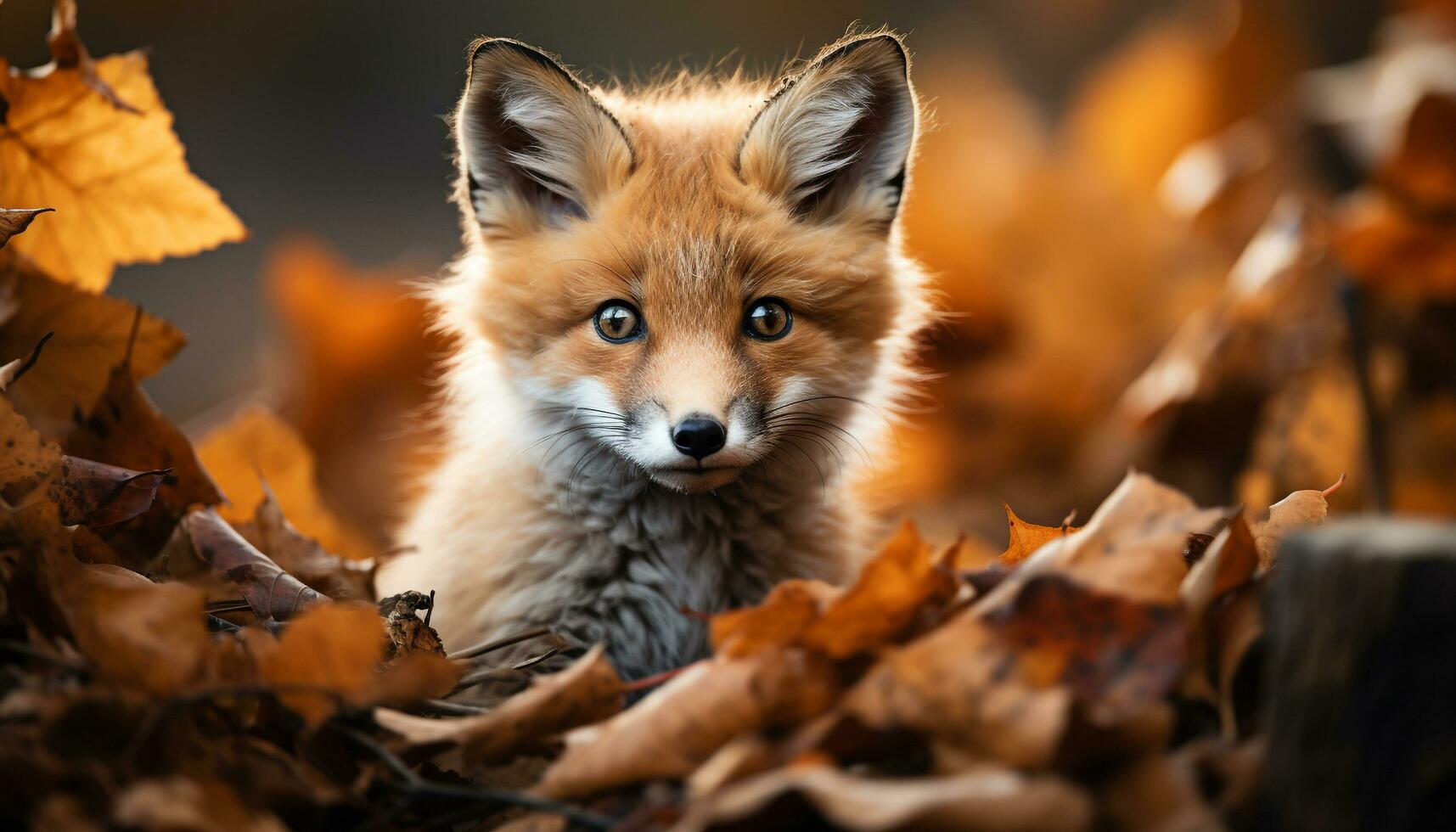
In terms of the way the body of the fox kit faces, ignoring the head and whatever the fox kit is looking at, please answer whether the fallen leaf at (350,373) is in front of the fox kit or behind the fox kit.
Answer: behind

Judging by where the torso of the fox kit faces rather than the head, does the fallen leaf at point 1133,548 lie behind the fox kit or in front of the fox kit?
in front

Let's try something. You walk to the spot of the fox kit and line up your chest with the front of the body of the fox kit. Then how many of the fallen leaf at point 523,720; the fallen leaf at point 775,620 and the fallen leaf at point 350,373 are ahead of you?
2

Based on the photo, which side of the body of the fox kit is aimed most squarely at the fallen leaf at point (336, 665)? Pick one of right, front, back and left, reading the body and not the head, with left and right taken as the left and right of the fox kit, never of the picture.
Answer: front

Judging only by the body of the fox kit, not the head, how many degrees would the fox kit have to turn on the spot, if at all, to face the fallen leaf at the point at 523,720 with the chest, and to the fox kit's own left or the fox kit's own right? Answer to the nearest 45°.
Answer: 0° — it already faces it

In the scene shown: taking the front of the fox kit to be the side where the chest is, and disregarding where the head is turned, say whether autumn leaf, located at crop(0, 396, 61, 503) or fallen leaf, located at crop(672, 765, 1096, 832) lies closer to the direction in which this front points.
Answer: the fallen leaf

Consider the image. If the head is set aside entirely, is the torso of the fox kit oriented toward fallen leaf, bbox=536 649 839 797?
yes

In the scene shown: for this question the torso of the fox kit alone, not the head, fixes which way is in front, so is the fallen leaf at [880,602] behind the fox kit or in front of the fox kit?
in front

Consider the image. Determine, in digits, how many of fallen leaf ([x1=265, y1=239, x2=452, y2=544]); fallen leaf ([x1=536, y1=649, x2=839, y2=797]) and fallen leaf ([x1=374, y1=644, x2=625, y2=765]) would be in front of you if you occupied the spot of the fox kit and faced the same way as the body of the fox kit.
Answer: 2

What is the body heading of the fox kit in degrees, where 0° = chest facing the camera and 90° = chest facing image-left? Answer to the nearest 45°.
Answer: approximately 0°

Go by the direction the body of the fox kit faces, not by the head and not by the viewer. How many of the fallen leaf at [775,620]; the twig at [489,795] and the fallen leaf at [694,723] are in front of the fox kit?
3

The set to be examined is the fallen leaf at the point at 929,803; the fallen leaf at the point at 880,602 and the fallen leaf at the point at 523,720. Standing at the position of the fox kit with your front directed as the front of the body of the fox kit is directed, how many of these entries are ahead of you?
3

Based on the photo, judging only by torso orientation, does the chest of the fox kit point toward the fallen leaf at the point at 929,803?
yes

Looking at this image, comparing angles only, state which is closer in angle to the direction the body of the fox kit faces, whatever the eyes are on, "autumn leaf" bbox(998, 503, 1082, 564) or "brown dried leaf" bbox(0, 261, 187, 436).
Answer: the autumn leaf

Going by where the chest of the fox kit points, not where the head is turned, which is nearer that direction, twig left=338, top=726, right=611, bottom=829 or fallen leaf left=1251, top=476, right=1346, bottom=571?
the twig

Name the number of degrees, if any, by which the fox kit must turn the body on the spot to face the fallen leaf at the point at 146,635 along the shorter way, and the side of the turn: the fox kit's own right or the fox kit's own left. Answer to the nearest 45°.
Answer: approximately 45° to the fox kit's own right
